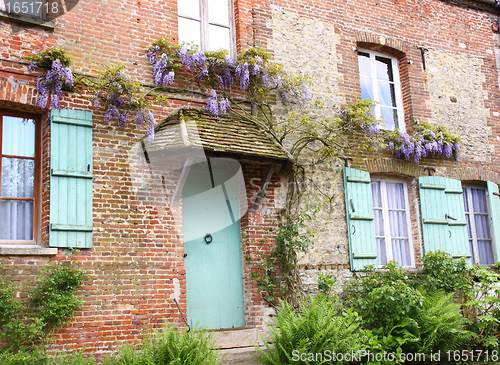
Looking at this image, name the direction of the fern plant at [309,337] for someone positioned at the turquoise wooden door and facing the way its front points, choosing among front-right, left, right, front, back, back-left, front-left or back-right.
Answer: front-left

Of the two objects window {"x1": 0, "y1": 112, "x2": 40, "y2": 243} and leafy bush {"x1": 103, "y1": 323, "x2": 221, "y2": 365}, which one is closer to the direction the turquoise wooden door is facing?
the leafy bush

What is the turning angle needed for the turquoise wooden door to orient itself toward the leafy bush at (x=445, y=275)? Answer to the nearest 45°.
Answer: approximately 90° to its left

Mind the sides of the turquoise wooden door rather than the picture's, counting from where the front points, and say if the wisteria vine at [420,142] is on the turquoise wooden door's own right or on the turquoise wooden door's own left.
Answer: on the turquoise wooden door's own left

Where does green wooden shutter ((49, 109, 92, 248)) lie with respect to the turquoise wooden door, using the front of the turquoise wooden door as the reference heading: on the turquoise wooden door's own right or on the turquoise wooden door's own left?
on the turquoise wooden door's own right

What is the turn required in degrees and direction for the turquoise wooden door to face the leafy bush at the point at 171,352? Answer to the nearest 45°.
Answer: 0° — it already faces it

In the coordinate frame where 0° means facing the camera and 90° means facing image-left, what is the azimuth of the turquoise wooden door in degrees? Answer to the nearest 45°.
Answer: approximately 0°

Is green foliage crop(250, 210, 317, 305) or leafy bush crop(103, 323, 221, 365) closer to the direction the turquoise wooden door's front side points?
the leafy bush

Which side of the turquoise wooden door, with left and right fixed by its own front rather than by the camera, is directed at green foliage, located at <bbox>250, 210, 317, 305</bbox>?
left

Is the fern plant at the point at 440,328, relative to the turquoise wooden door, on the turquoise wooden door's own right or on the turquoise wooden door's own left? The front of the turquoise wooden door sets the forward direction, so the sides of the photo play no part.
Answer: on the turquoise wooden door's own left
